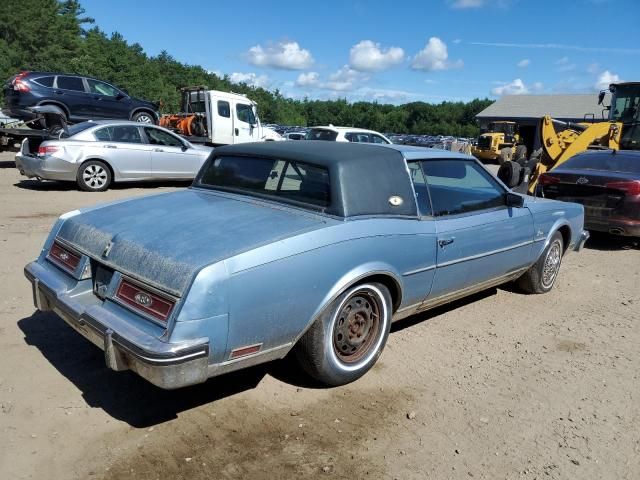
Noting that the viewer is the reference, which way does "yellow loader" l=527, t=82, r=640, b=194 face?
facing to the left of the viewer

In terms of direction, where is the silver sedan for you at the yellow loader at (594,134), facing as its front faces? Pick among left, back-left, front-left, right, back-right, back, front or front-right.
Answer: front-left

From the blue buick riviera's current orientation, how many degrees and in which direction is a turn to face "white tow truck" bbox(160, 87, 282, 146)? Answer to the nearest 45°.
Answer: approximately 45° to its left

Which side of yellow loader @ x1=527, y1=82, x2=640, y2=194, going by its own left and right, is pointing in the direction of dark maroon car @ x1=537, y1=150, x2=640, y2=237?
left

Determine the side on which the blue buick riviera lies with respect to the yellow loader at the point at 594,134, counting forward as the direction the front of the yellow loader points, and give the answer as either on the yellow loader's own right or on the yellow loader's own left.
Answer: on the yellow loader's own left

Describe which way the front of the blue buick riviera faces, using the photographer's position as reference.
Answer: facing away from the viewer and to the right of the viewer

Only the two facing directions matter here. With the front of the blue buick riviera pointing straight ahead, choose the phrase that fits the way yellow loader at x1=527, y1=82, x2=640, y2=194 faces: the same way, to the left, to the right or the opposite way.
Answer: to the left

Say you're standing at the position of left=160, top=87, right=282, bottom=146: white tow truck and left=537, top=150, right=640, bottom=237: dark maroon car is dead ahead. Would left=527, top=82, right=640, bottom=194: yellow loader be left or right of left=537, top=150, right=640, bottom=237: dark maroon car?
left
